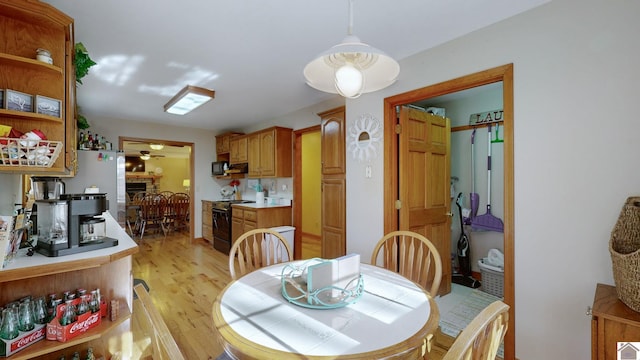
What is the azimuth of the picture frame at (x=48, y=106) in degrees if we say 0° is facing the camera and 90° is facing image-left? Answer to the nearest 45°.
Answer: approximately 315°

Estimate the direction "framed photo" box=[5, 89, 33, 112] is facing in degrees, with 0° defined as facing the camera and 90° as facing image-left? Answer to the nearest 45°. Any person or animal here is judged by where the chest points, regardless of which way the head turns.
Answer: approximately 315°

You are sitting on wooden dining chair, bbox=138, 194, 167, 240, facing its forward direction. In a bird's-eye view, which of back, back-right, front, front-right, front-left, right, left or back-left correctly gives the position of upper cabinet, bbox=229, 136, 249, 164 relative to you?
back-right

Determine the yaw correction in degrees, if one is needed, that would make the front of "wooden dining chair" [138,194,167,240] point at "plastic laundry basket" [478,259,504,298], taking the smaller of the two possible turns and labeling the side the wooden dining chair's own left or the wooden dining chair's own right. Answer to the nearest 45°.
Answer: approximately 135° to the wooden dining chair's own right

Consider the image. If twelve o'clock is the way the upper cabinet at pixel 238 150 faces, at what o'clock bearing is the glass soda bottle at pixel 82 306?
The glass soda bottle is roughly at 11 o'clock from the upper cabinet.

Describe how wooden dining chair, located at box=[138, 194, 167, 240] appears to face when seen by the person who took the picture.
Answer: facing away from the viewer

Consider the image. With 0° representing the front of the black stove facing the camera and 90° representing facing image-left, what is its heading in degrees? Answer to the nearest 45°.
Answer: approximately 45°

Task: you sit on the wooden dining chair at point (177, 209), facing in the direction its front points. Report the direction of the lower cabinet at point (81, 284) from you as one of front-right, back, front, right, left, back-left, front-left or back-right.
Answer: back
